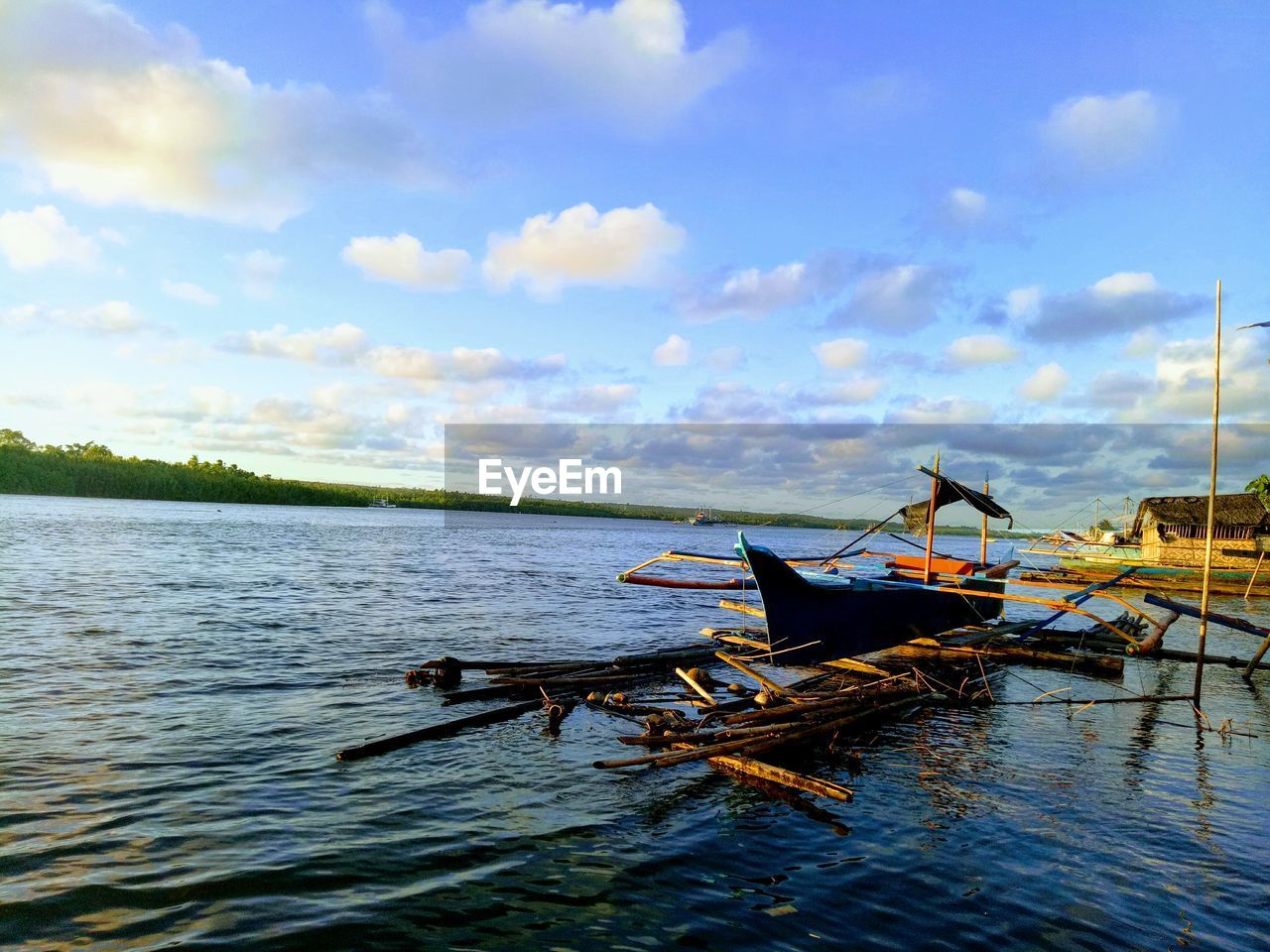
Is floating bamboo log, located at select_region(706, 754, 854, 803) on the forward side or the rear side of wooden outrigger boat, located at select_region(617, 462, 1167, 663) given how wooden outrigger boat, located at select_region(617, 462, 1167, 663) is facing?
on the forward side

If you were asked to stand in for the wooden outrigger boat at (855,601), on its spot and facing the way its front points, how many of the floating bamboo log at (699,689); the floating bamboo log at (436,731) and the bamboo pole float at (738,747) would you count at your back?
0

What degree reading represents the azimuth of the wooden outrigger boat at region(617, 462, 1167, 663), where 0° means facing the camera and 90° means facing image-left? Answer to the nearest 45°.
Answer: approximately 45°

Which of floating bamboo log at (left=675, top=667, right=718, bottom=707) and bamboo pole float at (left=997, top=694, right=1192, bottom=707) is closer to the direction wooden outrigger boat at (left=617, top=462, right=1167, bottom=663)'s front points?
the floating bamboo log

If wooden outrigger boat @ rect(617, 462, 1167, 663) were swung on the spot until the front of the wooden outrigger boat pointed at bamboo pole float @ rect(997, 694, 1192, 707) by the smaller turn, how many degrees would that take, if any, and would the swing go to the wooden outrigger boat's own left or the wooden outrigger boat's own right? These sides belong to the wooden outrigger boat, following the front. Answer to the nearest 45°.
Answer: approximately 135° to the wooden outrigger boat's own left

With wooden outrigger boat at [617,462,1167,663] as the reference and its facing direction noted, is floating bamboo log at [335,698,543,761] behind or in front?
in front

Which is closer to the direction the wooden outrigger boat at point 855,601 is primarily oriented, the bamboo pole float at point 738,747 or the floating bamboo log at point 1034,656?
the bamboo pole float

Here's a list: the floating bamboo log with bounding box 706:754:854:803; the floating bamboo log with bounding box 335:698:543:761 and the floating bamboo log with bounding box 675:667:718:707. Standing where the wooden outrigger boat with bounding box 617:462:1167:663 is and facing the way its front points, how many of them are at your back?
0
